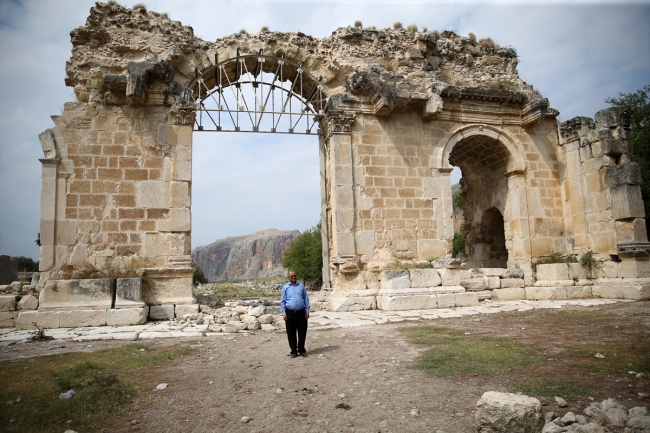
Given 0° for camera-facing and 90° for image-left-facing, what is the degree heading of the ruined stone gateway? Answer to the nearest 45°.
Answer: approximately 0°

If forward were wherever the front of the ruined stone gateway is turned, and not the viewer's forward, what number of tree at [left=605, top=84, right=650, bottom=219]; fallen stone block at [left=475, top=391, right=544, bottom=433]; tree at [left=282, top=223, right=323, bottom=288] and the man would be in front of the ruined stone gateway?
2

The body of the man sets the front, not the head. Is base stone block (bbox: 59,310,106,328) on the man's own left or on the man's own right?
on the man's own right

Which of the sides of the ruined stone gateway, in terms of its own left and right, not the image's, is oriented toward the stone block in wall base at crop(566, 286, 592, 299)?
left

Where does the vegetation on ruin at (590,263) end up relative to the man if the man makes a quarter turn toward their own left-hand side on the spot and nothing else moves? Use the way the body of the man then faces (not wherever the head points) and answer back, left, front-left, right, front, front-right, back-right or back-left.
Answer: front-left

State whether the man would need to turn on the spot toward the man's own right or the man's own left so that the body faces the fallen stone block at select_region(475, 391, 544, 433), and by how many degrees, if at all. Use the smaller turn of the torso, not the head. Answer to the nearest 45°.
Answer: approximately 45° to the man's own left

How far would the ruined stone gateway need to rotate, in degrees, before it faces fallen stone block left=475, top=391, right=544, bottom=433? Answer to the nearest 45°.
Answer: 0° — it already faces it

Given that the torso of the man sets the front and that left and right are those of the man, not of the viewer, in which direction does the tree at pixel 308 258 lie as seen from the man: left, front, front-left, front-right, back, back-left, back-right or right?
back

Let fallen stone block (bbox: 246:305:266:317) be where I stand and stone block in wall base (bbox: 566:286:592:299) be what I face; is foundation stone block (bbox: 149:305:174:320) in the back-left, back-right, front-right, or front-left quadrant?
back-left

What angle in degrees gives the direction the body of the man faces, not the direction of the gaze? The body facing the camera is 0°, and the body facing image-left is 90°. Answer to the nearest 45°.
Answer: approximately 0°

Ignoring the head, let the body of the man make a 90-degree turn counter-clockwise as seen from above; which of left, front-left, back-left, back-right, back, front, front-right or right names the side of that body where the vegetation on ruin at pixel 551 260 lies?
front-left

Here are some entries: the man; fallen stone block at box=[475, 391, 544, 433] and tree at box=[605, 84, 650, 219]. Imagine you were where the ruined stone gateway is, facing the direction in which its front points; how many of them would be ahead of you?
2

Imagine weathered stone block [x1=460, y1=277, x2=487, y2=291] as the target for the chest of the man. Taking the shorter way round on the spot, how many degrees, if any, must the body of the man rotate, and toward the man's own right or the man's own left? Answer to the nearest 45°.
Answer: approximately 135° to the man's own left

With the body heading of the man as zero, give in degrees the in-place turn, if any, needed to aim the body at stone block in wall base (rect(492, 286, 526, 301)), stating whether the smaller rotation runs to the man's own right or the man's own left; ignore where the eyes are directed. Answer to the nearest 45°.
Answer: approximately 135° to the man's own left

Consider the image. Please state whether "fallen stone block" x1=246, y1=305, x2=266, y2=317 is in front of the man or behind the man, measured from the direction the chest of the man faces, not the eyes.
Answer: behind

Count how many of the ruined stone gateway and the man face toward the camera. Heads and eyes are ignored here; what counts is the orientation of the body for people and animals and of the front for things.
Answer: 2
